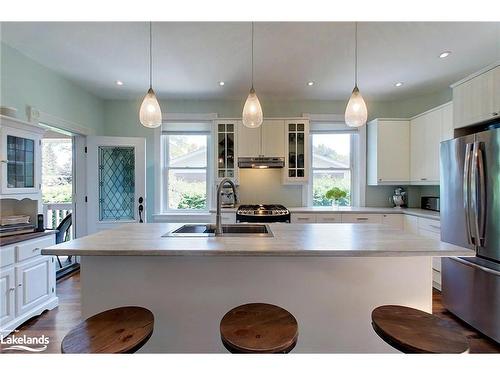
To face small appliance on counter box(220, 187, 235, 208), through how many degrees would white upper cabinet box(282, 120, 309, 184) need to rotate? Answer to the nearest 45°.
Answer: approximately 90° to its right

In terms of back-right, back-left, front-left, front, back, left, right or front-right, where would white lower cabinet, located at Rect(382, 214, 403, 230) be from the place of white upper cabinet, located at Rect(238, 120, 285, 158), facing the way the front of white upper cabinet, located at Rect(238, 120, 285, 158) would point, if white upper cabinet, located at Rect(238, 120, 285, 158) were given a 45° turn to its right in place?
back-left

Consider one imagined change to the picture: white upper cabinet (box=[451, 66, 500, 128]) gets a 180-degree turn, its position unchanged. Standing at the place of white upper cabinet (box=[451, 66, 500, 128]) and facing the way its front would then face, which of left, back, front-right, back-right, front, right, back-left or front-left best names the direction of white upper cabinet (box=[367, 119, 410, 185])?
left

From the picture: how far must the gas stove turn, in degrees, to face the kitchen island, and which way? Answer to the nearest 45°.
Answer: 0° — it already faces it

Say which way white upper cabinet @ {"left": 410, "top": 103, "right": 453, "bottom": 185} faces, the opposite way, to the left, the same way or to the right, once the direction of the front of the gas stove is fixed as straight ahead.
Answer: to the right

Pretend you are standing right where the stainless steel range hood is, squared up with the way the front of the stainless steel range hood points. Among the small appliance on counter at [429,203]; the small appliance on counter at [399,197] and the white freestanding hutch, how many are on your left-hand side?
2

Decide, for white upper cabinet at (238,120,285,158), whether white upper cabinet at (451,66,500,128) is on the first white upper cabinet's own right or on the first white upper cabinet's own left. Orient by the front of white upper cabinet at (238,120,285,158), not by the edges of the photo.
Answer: on the first white upper cabinet's own left

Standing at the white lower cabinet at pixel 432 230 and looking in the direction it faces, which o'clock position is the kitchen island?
The kitchen island is roughly at 11 o'clock from the white lower cabinet.

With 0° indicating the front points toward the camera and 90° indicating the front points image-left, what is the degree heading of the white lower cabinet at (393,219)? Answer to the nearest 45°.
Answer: approximately 45°

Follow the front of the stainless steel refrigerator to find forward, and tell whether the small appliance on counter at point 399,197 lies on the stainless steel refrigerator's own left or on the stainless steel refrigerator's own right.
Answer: on the stainless steel refrigerator's own right

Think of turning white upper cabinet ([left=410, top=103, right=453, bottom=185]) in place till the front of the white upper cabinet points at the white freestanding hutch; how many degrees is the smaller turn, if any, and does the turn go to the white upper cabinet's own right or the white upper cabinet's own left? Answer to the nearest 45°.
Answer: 0° — it already faces it
